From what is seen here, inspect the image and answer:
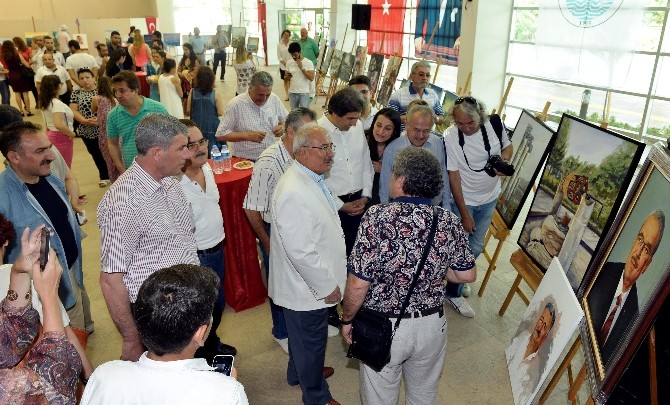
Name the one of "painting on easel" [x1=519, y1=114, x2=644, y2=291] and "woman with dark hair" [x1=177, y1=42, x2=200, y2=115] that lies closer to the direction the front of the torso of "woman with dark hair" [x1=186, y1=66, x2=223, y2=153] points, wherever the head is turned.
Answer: the woman with dark hair

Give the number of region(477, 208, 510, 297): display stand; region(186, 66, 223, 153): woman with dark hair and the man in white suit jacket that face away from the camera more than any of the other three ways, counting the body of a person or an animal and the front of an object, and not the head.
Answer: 1

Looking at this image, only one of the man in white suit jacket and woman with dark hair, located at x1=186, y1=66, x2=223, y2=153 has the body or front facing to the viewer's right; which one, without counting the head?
the man in white suit jacket

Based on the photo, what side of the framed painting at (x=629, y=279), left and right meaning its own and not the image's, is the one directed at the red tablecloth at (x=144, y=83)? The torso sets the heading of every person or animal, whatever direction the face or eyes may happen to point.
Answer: right

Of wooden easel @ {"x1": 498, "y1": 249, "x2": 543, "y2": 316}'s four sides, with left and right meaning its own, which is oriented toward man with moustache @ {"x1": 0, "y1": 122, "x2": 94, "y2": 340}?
front

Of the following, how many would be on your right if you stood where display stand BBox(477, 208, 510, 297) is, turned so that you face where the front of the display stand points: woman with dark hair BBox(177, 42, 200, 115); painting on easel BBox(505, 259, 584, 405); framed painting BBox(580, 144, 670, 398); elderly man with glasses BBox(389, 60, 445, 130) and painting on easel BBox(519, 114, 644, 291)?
2

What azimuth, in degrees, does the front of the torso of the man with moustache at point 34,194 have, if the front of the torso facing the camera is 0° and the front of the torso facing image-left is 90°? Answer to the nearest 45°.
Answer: approximately 315°

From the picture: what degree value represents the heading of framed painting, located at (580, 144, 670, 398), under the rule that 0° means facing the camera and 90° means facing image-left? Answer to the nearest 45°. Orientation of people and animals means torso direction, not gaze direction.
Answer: approximately 45°

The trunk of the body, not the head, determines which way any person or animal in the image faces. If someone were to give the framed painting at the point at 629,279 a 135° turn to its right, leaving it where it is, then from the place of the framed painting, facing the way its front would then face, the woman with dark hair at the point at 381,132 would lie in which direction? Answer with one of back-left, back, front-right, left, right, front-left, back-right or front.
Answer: front-left

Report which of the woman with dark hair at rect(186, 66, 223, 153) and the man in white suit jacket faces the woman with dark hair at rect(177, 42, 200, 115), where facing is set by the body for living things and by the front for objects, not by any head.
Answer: the woman with dark hair at rect(186, 66, 223, 153)
